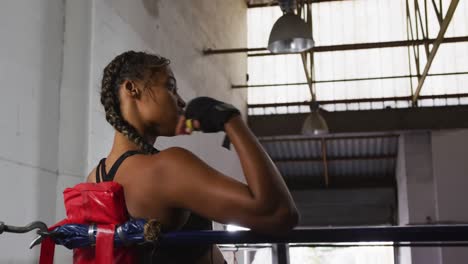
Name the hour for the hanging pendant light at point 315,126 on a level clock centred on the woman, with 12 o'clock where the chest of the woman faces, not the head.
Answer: The hanging pendant light is roughly at 11 o'clock from the woman.

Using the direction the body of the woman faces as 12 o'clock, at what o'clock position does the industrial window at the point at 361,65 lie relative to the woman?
The industrial window is roughly at 11 o'clock from the woman.

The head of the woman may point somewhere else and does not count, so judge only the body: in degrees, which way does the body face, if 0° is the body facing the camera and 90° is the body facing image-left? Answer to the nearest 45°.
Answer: approximately 225°

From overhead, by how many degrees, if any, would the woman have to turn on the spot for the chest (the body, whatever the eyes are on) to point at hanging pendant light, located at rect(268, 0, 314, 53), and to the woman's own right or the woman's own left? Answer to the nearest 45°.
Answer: approximately 45° to the woman's own left
